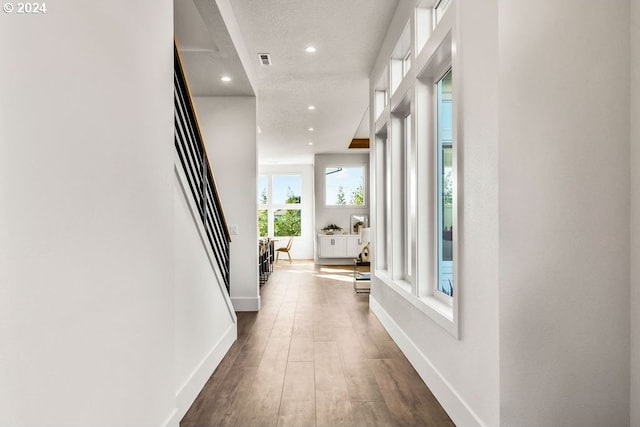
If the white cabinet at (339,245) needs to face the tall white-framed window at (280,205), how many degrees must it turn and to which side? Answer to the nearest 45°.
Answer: approximately 135° to its right

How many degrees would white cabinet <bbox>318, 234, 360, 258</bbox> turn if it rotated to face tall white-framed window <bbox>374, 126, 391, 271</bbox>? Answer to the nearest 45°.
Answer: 0° — it already faces it

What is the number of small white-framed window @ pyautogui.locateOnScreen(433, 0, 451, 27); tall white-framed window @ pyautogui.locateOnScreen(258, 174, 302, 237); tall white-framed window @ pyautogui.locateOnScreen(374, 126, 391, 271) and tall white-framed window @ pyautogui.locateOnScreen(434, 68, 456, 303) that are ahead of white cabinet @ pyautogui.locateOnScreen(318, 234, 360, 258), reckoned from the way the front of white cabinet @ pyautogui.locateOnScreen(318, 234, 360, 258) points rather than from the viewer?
3

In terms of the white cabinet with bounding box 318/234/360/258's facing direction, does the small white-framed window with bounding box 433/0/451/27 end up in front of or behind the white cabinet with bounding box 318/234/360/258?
in front

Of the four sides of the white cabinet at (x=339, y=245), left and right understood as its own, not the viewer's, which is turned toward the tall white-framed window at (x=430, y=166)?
front

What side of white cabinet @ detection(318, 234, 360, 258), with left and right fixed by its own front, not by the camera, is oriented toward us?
front

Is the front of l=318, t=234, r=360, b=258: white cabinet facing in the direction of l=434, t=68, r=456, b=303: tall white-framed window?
yes

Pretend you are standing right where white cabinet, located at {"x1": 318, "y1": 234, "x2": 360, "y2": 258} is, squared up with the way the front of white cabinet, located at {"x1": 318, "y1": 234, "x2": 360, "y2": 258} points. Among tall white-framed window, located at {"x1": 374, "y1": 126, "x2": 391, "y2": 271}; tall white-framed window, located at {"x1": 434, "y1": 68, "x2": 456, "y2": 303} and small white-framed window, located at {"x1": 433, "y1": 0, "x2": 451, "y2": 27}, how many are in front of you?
3
